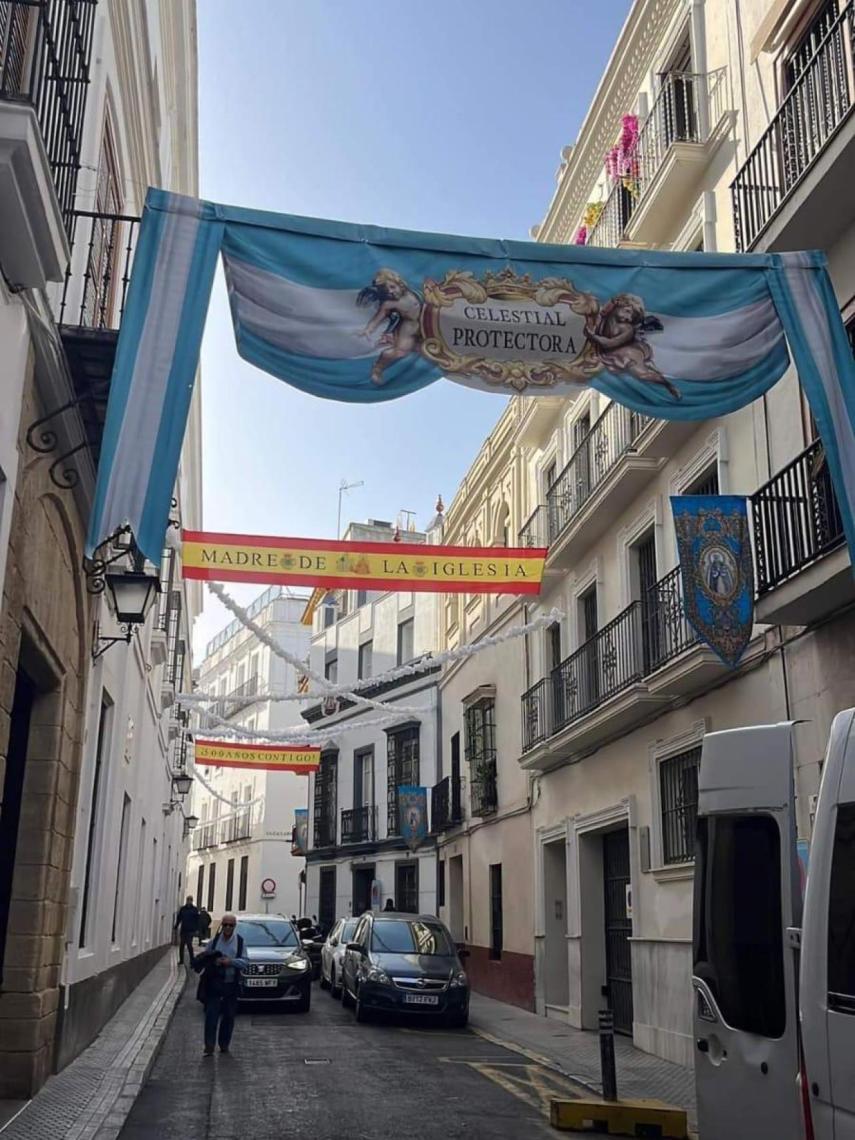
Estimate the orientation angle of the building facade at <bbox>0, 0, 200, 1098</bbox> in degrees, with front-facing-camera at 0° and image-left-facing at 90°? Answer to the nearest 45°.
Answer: approximately 270°

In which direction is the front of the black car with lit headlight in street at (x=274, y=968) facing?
toward the camera

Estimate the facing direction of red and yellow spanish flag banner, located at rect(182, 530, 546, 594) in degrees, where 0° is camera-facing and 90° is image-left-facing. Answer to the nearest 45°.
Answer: approximately 0°

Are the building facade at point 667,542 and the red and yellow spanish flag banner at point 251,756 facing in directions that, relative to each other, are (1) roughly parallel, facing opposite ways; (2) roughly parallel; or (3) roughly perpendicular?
roughly perpendicular

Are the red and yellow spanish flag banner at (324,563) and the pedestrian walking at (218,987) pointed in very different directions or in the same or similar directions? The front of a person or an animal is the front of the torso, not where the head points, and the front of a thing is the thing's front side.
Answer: same or similar directions

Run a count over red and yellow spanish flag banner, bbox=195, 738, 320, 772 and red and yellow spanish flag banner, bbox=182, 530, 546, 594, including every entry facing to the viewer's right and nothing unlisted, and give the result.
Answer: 0

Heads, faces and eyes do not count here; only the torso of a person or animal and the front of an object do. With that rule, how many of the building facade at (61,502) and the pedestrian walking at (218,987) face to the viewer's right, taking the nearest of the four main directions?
1

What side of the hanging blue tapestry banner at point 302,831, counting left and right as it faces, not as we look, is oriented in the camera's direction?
front

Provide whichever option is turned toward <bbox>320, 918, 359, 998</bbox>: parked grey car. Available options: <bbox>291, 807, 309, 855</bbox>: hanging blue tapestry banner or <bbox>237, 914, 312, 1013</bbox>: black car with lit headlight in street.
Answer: the hanging blue tapestry banner

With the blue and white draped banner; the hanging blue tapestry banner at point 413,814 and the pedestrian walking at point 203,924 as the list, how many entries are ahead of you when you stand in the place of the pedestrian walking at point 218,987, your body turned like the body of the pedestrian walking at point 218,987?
1

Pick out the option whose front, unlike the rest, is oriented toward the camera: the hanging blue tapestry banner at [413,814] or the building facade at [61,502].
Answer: the hanging blue tapestry banner

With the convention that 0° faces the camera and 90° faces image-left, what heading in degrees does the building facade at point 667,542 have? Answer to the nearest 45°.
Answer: approximately 45°

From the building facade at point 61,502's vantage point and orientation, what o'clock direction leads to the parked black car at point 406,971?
The parked black car is roughly at 10 o'clock from the building facade.

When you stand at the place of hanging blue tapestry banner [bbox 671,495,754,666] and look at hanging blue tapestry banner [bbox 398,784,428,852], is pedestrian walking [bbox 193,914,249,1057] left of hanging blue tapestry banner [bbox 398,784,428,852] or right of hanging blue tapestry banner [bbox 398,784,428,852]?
left

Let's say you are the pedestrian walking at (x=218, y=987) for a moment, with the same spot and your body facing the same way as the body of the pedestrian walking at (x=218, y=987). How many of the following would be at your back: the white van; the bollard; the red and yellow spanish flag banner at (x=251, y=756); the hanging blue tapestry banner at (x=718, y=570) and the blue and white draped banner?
1

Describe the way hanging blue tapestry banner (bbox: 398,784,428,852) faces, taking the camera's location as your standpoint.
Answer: facing the viewer
